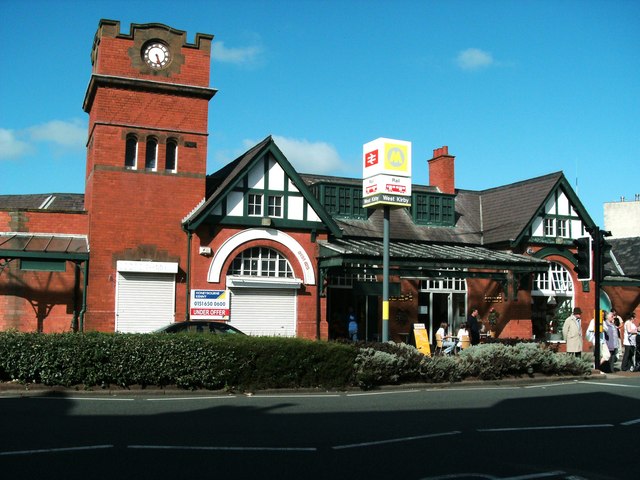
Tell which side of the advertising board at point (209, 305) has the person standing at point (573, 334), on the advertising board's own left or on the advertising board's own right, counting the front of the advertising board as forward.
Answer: on the advertising board's own left

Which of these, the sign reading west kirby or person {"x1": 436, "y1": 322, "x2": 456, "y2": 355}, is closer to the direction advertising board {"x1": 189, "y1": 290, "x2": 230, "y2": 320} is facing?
the sign reading west kirby

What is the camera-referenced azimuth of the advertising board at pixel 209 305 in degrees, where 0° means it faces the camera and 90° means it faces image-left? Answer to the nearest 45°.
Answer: approximately 0°

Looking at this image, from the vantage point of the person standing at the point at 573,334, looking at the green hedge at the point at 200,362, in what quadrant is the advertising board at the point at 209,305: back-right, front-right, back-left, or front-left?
front-right

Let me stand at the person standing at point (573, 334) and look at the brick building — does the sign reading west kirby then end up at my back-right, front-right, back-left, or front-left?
front-left

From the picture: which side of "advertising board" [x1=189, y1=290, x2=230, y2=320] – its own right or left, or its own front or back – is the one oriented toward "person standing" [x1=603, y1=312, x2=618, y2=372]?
left

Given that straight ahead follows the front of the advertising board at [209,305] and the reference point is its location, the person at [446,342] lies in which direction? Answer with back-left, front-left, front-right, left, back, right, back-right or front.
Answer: left

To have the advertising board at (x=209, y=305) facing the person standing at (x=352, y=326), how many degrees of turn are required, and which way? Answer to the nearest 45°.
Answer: approximately 90° to its left

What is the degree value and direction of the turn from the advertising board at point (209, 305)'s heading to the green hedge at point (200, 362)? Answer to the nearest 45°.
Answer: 0° — it already faces it
